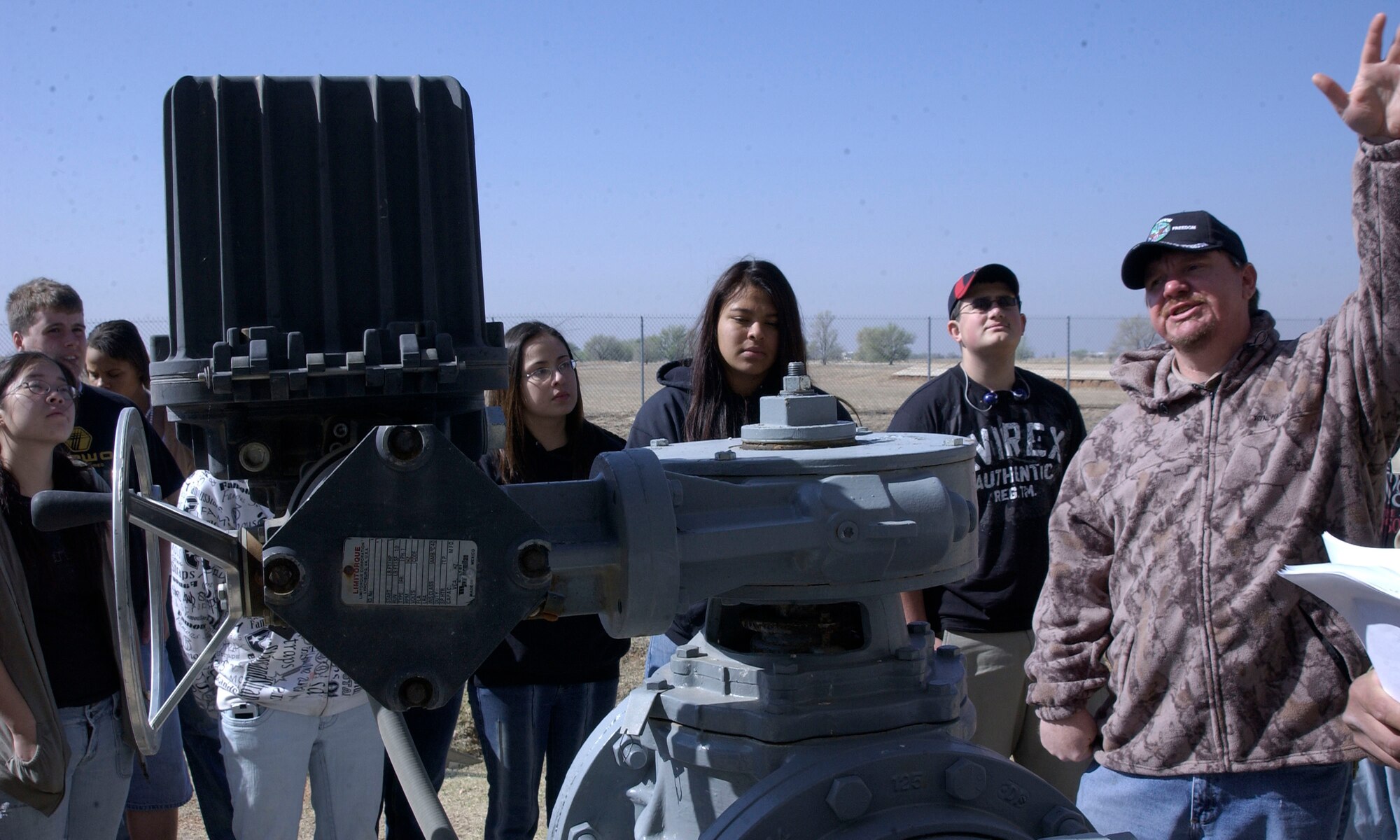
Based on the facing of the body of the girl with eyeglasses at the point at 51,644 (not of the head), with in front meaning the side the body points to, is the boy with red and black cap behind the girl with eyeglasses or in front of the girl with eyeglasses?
in front

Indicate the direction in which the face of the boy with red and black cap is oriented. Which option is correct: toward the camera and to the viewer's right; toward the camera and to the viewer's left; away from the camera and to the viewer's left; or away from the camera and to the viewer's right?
toward the camera and to the viewer's right

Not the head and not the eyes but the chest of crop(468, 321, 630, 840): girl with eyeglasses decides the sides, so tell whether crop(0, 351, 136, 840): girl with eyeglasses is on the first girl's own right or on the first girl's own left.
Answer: on the first girl's own right

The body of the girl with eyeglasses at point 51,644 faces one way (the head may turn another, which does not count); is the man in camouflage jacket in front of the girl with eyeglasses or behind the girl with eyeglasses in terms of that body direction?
in front

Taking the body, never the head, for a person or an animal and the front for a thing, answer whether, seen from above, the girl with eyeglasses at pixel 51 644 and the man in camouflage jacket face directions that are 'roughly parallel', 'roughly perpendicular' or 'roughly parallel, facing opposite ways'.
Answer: roughly perpendicular

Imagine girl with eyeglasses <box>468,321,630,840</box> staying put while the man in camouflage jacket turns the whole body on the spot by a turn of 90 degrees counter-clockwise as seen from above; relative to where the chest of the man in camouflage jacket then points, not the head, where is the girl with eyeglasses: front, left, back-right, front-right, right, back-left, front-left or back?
back
